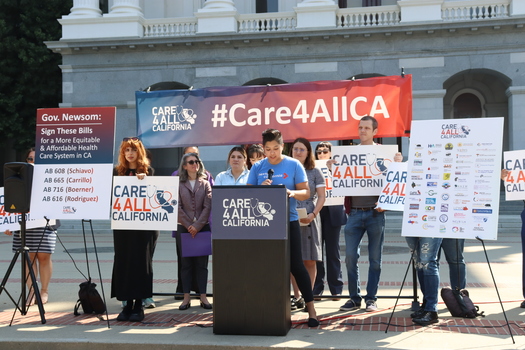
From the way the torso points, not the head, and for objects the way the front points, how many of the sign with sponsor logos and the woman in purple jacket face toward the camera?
2

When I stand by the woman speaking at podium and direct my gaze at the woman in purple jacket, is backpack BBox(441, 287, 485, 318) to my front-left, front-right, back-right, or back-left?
back-right

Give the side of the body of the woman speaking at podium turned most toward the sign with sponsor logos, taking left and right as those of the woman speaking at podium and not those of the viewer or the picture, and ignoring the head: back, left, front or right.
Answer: left

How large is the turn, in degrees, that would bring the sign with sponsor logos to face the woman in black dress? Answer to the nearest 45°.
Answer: approximately 90° to its right

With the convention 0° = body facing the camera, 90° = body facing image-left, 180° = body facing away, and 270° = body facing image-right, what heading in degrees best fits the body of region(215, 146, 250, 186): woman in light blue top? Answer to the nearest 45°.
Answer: approximately 0°

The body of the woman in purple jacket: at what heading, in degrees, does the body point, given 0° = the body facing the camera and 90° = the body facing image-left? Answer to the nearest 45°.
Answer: approximately 0°
